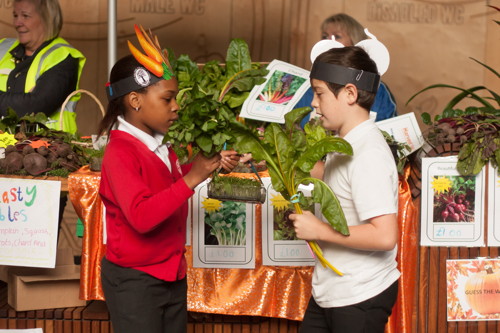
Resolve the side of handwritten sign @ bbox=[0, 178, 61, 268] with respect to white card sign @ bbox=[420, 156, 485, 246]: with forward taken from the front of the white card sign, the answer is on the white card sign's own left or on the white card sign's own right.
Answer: on the white card sign's own right

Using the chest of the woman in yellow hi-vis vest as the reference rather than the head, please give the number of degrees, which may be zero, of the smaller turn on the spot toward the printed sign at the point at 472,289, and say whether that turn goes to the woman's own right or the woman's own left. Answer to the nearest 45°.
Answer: approximately 90° to the woman's own left

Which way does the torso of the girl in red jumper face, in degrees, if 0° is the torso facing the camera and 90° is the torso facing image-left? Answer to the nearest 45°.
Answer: approximately 270°

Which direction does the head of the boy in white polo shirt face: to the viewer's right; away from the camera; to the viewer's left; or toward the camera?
to the viewer's left

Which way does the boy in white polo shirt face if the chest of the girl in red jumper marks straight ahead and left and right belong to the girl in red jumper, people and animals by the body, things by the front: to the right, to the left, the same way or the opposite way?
the opposite way

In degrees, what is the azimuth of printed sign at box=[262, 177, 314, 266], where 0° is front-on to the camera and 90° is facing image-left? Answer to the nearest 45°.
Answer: approximately 0°

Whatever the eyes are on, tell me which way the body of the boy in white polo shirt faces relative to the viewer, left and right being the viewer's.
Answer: facing to the left of the viewer

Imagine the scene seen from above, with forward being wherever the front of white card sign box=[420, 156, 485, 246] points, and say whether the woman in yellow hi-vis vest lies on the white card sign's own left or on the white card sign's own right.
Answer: on the white card sign's own right

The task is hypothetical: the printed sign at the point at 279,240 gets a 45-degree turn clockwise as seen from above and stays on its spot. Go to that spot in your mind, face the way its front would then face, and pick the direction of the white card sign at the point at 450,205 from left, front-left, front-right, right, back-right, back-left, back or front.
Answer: back-left
